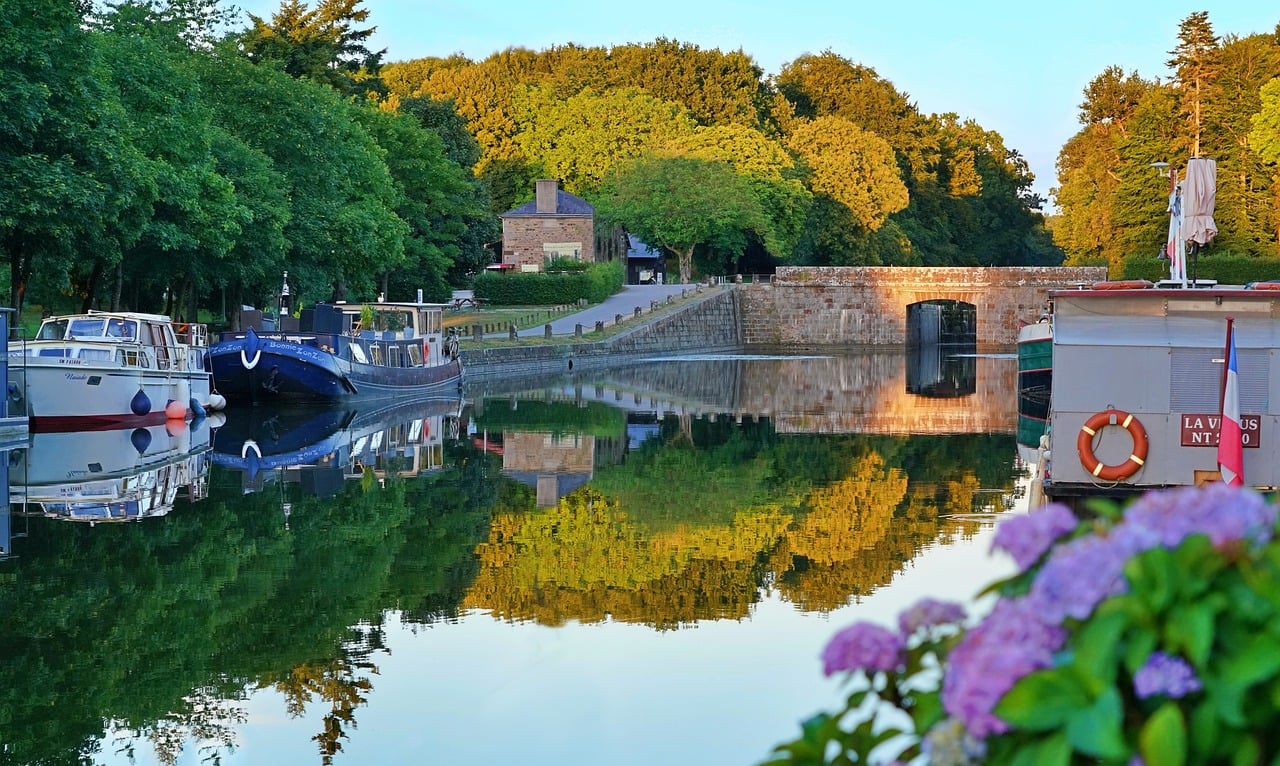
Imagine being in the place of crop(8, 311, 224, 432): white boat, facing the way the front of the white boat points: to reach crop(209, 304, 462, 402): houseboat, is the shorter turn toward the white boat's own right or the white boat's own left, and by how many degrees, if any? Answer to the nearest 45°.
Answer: approximately 180°

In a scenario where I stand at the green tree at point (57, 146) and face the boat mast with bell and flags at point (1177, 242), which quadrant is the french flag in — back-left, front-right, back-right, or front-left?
front-right

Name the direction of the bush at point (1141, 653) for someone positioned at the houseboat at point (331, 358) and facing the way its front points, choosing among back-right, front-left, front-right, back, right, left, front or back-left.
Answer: front-left

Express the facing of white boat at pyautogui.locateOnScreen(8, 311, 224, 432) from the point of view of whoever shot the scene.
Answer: facing the viewer and to the left of the viewer

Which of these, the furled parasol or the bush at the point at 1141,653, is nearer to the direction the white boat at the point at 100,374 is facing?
the bush

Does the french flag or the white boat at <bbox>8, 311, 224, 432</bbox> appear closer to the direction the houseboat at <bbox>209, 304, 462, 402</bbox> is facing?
the white boat

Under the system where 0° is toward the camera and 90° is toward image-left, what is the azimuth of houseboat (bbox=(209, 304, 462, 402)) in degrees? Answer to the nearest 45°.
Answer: approximately 45°

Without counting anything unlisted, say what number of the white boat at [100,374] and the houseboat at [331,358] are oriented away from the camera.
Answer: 0

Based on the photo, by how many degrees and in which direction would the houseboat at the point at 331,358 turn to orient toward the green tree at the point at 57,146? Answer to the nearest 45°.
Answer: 0° — it already faces it

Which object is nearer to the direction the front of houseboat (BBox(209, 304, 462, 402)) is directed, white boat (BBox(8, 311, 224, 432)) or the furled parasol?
the white boat

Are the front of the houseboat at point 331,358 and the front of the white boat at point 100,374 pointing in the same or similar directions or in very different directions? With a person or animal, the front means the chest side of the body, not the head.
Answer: same or similar directions

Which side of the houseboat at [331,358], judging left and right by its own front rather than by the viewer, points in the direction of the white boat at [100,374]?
front

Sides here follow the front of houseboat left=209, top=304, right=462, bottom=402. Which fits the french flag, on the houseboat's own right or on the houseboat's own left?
on the houseboat's own left
